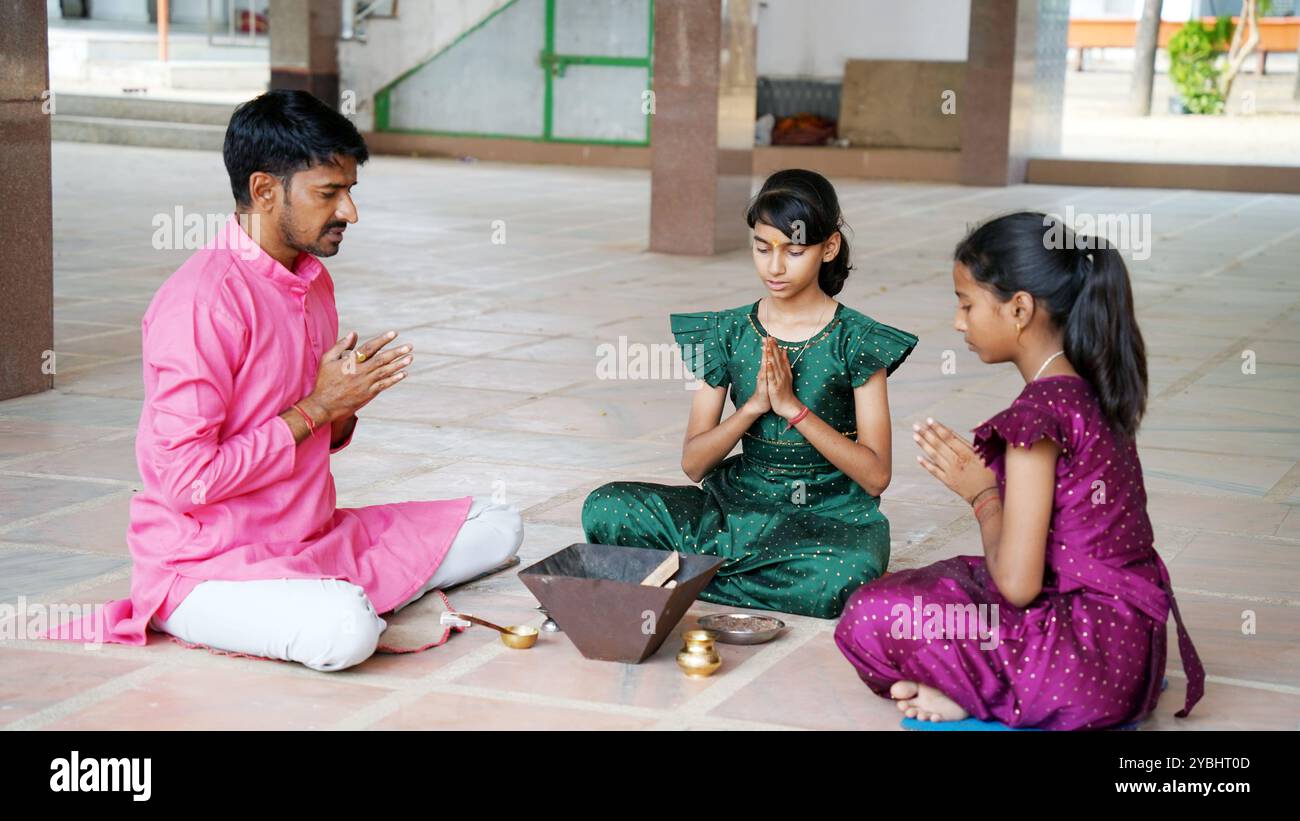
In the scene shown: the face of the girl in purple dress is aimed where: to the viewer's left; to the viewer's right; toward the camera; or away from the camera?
to the viewer's left

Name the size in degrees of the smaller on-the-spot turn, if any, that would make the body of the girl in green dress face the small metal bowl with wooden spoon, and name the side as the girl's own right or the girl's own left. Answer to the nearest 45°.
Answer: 0° — they already face it

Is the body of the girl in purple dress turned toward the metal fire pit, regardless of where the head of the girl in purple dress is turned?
yes

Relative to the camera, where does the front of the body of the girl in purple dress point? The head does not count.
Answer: to the viewer's left

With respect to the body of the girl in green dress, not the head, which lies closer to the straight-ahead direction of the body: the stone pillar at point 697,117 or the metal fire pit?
the metal fire pit

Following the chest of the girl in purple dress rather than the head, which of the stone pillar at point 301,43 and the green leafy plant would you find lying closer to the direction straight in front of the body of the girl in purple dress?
the stone pillar

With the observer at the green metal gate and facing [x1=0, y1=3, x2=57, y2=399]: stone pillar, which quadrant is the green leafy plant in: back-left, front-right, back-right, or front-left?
back-left

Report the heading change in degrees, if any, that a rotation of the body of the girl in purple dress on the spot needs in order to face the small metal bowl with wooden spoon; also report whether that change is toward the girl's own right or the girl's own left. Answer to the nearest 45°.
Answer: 0° — they already face it
